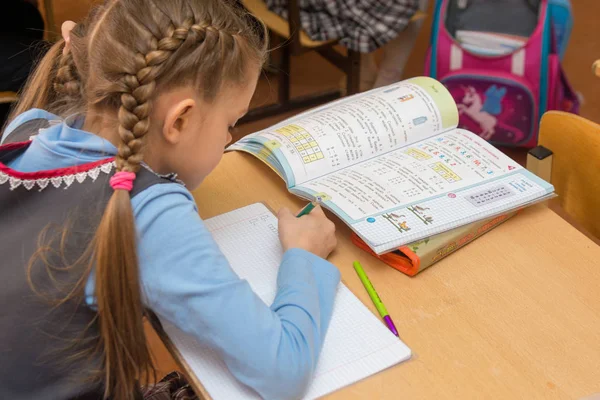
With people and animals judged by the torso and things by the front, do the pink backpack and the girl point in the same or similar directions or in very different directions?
very different directions

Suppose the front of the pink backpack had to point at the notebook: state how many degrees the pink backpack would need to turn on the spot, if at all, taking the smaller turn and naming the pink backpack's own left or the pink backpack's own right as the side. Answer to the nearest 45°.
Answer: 0° — it already faces it

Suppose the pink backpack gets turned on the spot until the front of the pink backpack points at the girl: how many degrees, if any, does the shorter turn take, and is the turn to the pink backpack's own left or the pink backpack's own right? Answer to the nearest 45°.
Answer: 0° — it already faces them

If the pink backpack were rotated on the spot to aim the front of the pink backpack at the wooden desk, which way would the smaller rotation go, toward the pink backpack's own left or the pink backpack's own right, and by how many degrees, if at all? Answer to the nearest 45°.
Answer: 0° — it already faces it

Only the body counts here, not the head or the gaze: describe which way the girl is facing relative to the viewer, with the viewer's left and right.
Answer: facing away from the viewer and to the right of the viewer

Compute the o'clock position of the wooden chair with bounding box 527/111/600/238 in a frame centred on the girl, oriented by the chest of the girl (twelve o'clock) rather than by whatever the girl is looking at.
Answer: The wooden chair is roughly at 1 o'clock from the girl.

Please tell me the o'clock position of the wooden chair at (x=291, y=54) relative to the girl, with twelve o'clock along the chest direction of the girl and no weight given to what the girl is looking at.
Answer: The wooden chair is roughly at 11 o'clock from the girl.

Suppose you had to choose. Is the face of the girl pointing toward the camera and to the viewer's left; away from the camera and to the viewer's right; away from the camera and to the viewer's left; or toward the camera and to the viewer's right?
away from the camera and to the viewer's right

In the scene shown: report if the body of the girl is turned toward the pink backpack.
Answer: yes

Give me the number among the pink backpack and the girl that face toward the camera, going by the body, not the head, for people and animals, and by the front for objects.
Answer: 1
